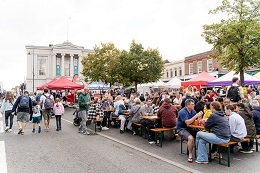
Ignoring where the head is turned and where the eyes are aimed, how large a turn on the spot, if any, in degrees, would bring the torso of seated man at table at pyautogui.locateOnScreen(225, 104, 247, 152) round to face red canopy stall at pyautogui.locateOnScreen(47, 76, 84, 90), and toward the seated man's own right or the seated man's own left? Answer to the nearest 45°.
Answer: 0° — they already face it

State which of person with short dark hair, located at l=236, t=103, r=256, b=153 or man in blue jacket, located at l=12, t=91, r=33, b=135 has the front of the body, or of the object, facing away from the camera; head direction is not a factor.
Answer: the man in blue jacket

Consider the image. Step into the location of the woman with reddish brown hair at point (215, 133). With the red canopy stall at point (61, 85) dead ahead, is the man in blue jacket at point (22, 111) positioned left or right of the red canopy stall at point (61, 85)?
left

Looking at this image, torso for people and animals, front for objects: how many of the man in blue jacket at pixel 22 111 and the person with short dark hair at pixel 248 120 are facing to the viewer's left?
1

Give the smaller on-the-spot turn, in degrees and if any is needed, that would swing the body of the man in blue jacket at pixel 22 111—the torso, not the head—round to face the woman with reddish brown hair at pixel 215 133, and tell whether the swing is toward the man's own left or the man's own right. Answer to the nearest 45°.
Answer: approximately 135° to the man's own right

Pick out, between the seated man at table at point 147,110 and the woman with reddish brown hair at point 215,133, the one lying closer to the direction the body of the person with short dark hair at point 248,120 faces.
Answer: the seated man at table

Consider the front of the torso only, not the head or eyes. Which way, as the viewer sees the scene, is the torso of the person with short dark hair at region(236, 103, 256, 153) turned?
to the viewer's left

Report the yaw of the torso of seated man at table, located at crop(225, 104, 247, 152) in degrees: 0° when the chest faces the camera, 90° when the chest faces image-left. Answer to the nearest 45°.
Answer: approximately 135°

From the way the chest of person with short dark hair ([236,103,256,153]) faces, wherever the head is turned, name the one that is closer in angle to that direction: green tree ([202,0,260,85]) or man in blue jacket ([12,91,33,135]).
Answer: the man in blue jacket

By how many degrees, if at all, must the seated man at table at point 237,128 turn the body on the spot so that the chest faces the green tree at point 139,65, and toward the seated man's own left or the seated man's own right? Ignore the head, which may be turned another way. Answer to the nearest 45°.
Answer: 0° — they already face it

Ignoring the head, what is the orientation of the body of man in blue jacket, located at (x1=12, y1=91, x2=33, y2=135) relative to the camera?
away from the camera

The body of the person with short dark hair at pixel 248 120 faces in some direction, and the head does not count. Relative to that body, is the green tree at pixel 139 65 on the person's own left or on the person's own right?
on the person's own right
